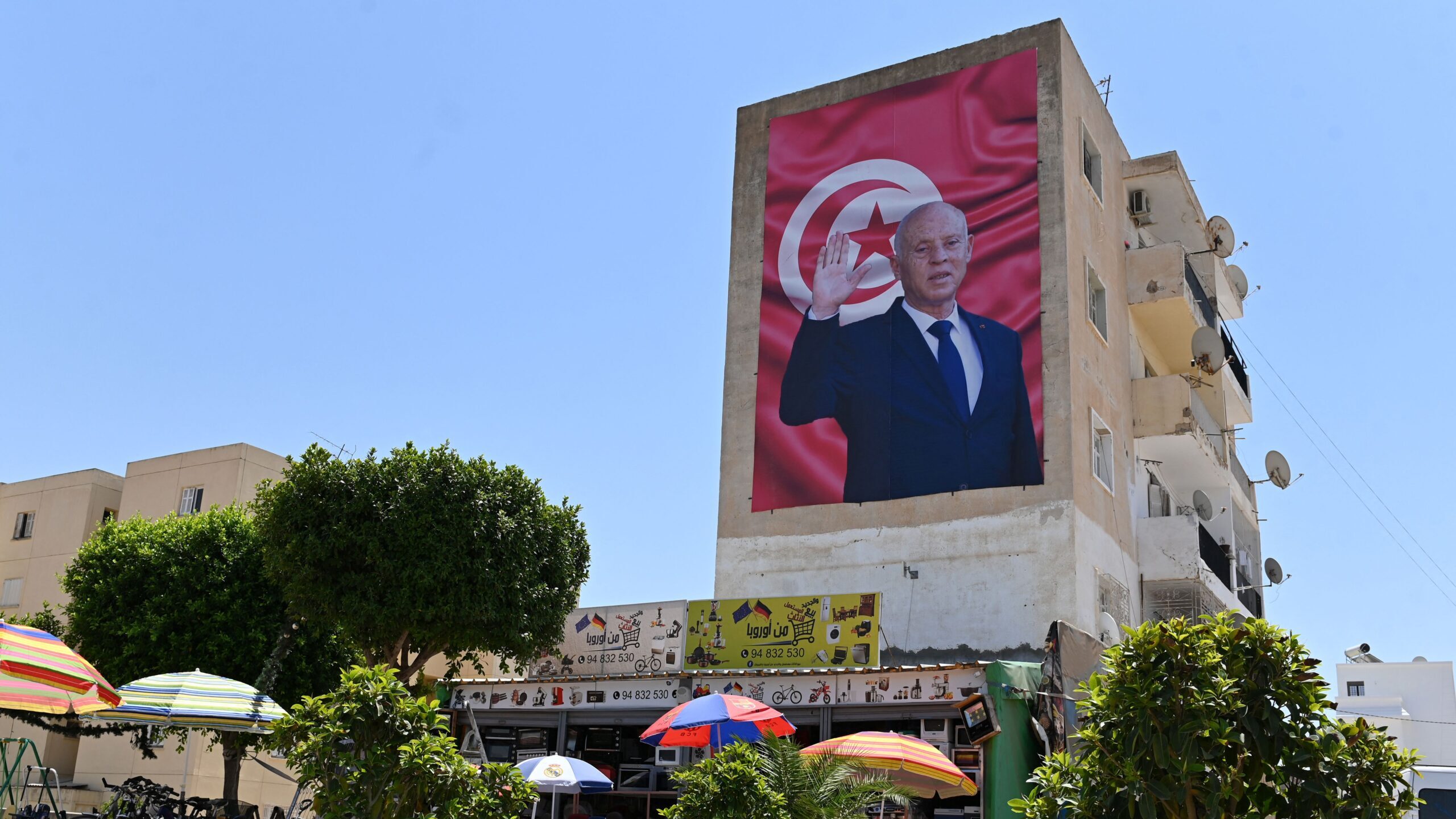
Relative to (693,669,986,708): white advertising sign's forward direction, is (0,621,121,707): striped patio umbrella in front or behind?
in front

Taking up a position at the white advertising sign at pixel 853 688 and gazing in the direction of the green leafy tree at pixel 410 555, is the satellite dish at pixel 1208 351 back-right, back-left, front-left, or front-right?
back-right

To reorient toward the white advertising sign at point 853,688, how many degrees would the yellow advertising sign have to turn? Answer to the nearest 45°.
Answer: approximately 45° to its left

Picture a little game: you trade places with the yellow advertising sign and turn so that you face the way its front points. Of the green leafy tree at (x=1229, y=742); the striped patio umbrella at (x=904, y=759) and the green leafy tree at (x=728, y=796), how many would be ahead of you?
3

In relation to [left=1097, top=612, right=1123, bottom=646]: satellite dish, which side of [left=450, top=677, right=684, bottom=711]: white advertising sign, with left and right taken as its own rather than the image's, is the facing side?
left

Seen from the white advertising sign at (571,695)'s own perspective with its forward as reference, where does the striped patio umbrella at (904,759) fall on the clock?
The striped patio umbrella is roughly at 11 o'clock from the white advertising sign.

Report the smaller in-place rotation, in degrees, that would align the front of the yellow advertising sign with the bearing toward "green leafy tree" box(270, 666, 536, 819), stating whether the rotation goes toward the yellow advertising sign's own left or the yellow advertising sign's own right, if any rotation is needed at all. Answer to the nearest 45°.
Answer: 0° — it already faces it

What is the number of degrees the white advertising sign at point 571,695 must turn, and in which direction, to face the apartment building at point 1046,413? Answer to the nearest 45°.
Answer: approximately 90° to its left

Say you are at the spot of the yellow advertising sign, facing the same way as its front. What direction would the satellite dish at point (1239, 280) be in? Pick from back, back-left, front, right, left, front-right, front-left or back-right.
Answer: back-left
